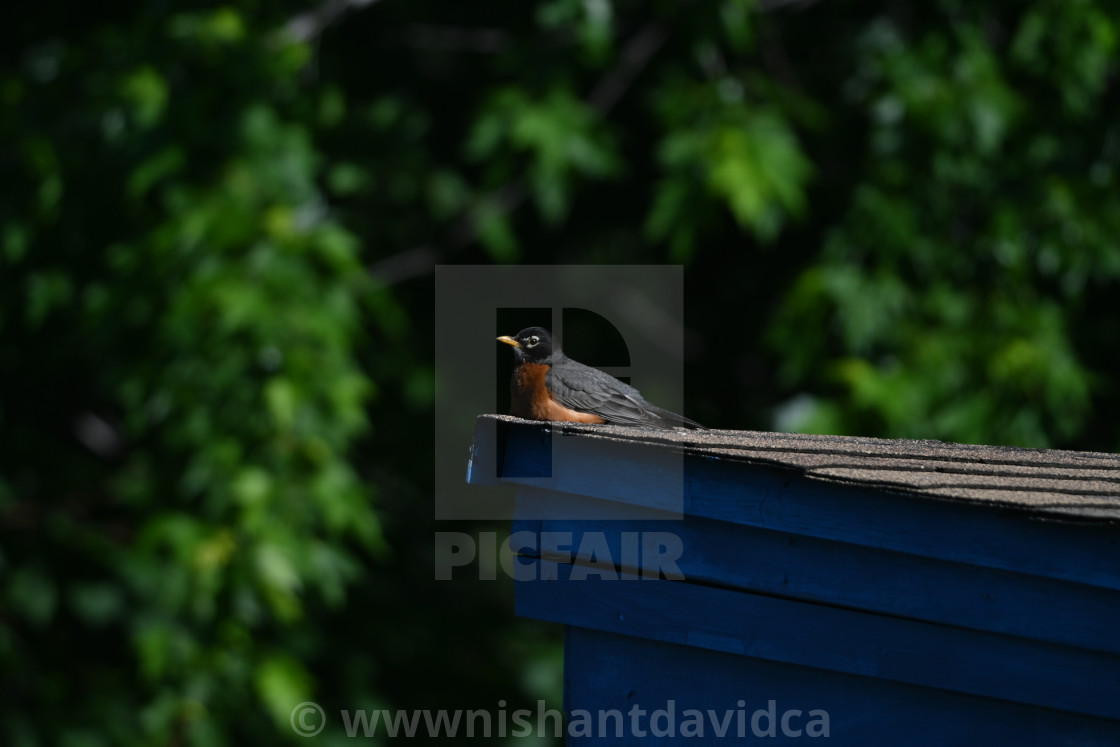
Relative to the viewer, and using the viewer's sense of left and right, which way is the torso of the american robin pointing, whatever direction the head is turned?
facing to the left of the viewer
